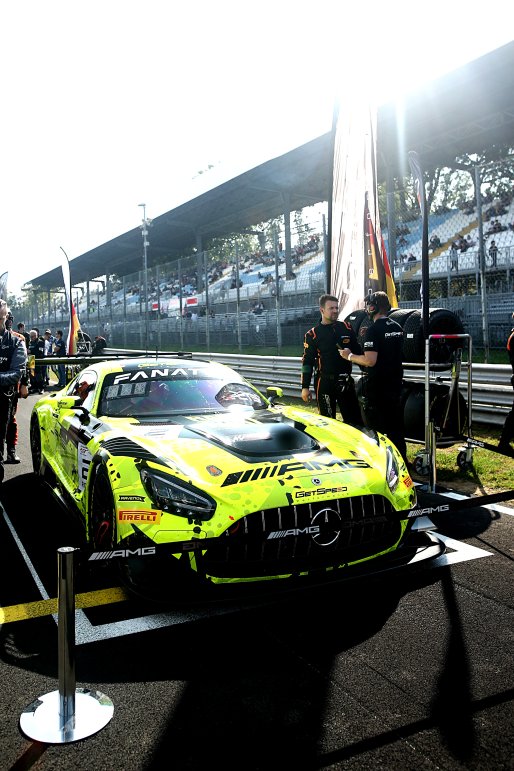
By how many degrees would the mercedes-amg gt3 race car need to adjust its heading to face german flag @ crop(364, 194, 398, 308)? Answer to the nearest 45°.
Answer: approximately 135° to its left

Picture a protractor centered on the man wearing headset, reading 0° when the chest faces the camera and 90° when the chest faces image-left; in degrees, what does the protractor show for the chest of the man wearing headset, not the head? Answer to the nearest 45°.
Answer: approximately 135°

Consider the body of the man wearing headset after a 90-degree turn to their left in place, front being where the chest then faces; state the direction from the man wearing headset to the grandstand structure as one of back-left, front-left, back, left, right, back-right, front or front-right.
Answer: back-right

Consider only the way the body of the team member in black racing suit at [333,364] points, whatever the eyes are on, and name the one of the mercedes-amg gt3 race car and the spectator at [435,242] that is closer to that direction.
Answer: the mercedes-amg gt3 race car

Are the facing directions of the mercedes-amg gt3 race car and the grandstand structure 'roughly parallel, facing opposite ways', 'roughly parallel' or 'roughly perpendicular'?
roughly perpendicular

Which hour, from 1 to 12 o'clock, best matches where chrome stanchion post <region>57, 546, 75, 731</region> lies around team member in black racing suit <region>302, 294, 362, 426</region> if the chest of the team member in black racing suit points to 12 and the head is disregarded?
The chrome stanchion post is roughly at 2 o'clock from the team member in black racing suit.

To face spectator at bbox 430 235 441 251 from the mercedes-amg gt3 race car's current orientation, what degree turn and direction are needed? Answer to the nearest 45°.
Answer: approximately 135° to its left

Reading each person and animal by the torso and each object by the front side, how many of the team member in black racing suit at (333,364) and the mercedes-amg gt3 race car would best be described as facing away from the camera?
0

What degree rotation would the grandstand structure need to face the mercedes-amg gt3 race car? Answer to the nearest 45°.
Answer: approximately 45° to its left

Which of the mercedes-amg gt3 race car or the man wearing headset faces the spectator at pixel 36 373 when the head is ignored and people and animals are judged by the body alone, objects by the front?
the man wearing headset

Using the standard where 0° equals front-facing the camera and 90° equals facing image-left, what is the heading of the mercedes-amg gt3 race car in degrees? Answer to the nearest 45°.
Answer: approximately 315°

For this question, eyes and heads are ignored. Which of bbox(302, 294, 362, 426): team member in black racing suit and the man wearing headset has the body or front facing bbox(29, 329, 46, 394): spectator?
the man wearing headset

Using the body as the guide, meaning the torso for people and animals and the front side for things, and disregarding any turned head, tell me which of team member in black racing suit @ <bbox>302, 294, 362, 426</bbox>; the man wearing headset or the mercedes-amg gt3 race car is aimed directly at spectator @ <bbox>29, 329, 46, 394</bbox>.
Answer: the man wearing headset

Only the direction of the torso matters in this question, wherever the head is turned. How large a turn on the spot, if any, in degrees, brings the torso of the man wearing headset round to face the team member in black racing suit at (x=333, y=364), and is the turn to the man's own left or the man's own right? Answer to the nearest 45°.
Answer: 0° — they already face them

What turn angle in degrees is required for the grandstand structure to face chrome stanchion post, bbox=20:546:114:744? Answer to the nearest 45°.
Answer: approximately 45° to its left

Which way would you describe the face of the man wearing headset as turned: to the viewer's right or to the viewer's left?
to the viewer's left
